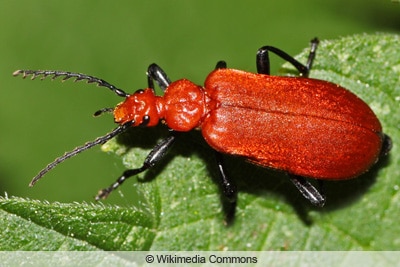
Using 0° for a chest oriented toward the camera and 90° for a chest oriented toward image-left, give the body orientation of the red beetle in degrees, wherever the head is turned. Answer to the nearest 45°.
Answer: approximately 90°
